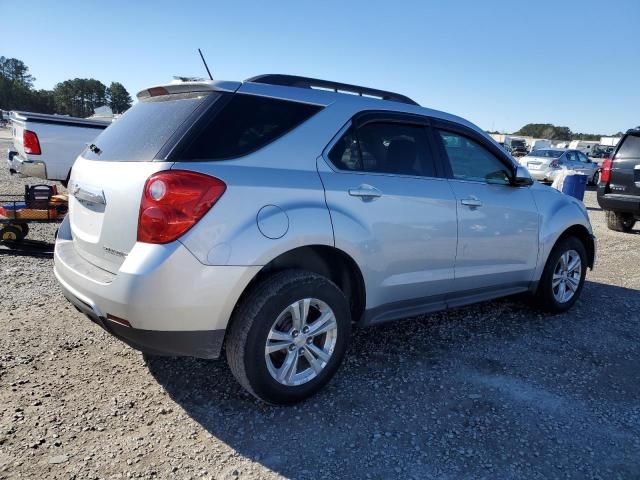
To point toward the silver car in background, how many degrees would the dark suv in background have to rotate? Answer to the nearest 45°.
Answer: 0° — it already faces it

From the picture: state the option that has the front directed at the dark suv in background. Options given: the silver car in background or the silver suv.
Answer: the silver suv

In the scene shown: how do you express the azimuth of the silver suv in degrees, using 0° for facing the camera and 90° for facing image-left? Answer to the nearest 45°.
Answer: approximately 225°

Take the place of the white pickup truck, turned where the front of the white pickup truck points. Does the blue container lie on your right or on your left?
on your right

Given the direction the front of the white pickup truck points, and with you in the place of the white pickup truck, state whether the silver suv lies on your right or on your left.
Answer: on your right

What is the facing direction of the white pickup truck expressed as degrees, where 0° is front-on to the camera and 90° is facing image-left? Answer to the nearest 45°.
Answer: approximately 225°

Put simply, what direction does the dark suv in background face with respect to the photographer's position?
facing away from the viewer

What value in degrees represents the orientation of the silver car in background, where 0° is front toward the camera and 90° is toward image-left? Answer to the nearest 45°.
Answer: approximately 225°

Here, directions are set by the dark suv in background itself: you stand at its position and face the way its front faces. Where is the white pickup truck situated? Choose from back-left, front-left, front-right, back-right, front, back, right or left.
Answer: back-left

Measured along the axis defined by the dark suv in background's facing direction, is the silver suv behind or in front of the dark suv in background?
behind

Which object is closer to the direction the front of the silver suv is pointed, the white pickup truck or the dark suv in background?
the dark suv in background

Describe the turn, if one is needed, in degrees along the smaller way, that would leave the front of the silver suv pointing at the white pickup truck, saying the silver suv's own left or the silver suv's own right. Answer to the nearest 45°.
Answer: approximately 90° to the silver suv's own left
